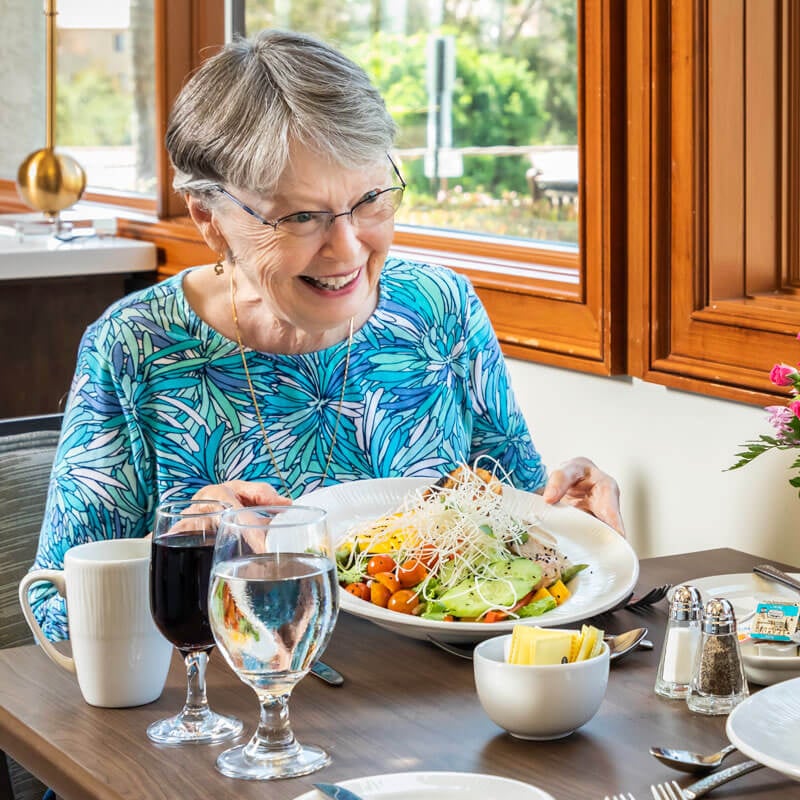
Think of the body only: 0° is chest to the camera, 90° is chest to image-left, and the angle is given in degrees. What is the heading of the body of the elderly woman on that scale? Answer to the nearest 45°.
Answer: approximately 315°
